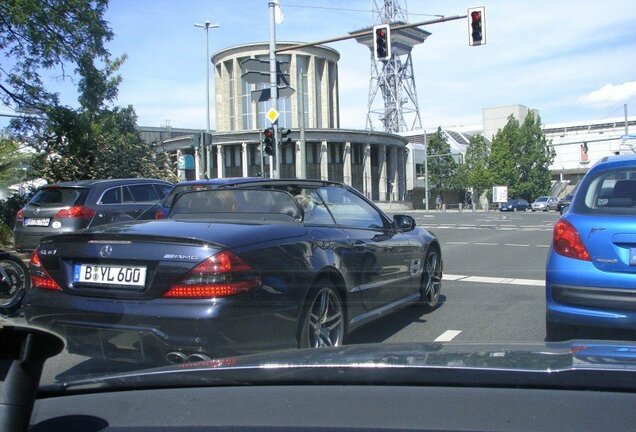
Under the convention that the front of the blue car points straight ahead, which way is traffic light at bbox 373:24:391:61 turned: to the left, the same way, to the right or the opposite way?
the opposite way

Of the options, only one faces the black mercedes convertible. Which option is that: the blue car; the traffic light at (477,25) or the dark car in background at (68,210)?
the traffic light

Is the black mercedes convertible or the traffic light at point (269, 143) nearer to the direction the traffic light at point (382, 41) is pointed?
the black mercedes convertible

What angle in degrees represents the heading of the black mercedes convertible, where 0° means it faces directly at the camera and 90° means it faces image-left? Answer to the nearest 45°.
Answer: approximately 225°

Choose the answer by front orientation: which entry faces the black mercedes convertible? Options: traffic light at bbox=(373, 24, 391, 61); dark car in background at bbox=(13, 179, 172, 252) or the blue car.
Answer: the traffic light

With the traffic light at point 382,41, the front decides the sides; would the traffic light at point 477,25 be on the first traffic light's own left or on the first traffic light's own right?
on the first traffic light's own left

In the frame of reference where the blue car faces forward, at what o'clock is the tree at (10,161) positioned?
The tree is roughly at 10 o'clock from the blue car.

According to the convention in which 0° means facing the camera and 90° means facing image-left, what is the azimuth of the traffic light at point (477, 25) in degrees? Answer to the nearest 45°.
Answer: approximately 0°

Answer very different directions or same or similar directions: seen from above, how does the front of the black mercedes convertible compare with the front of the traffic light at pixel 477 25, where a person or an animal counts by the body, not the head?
very different directions

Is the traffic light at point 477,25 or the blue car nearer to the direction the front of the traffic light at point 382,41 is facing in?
the blue car

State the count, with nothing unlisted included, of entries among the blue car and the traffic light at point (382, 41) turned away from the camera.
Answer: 1

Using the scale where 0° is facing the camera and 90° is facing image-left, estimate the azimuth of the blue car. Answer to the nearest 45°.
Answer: approximately 180°
